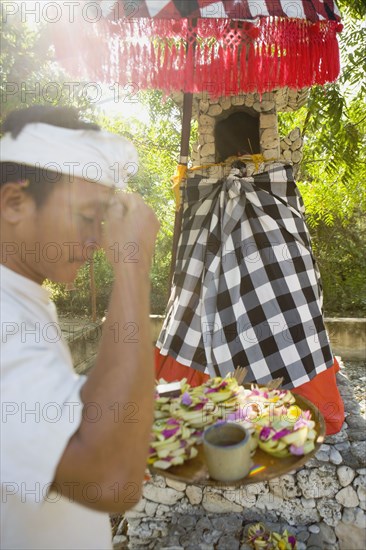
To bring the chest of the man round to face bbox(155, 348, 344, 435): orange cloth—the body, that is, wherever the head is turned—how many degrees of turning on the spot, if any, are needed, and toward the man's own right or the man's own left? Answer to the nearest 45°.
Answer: approximately 45° to the man's own left

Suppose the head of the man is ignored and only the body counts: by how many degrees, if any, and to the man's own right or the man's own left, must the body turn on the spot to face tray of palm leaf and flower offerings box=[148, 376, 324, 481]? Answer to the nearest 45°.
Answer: approximately 45° to the man's own left

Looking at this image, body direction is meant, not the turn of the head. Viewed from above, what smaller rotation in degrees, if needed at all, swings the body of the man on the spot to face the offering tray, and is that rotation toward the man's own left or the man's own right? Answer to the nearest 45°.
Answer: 0° — they already face it

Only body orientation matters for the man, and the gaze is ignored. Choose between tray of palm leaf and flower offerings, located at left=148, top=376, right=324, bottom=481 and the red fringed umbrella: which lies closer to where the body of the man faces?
the tray of palm leaf and flower offerings

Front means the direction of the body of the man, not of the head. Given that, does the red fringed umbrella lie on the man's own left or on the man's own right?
on the man's own left

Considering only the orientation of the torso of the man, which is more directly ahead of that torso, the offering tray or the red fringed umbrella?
the offering tray

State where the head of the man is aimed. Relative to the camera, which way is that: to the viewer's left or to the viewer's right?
to the viewer's right

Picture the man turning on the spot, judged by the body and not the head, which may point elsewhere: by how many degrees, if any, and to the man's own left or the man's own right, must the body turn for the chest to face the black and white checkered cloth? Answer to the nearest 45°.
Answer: approximately 45° to the man's own left

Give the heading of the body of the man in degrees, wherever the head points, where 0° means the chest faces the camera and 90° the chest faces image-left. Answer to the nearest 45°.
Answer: approximately 270°

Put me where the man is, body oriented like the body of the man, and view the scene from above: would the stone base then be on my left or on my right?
on my left
